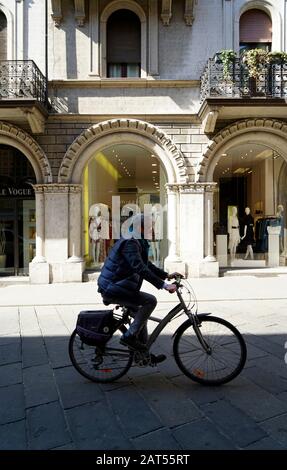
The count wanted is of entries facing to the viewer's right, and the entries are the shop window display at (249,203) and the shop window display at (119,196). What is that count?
0

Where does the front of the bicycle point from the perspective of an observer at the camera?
facing to the right of the viewer

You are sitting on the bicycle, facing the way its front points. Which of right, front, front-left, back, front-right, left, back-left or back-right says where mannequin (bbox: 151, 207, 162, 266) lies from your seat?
left

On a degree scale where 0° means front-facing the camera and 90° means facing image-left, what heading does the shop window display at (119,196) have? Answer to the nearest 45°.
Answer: approximately 0°

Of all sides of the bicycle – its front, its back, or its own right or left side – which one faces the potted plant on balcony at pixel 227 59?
left

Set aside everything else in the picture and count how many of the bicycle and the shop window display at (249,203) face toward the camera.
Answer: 1

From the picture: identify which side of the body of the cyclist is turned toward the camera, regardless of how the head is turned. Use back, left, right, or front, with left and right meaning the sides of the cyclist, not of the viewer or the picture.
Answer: right

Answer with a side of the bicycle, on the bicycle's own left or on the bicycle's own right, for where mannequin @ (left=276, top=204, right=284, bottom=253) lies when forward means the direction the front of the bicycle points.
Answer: on the bicycle's own left

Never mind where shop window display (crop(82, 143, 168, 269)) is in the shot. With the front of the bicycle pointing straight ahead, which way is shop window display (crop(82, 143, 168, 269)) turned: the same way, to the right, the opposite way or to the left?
to the right

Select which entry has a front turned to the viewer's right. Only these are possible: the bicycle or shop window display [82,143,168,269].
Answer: the bicycle

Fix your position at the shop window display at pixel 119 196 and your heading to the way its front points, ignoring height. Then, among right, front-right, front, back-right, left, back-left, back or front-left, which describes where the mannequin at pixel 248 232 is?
left

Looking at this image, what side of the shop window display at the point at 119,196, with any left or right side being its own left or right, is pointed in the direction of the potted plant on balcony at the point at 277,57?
left

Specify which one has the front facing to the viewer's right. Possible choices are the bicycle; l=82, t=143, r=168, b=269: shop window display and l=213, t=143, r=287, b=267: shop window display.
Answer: the bicycle

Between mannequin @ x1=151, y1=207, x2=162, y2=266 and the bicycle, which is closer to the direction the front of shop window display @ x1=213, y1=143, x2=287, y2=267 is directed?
the bicycle

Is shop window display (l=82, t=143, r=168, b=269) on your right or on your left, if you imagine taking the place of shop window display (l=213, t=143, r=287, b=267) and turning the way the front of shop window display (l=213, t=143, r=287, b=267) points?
on your right
